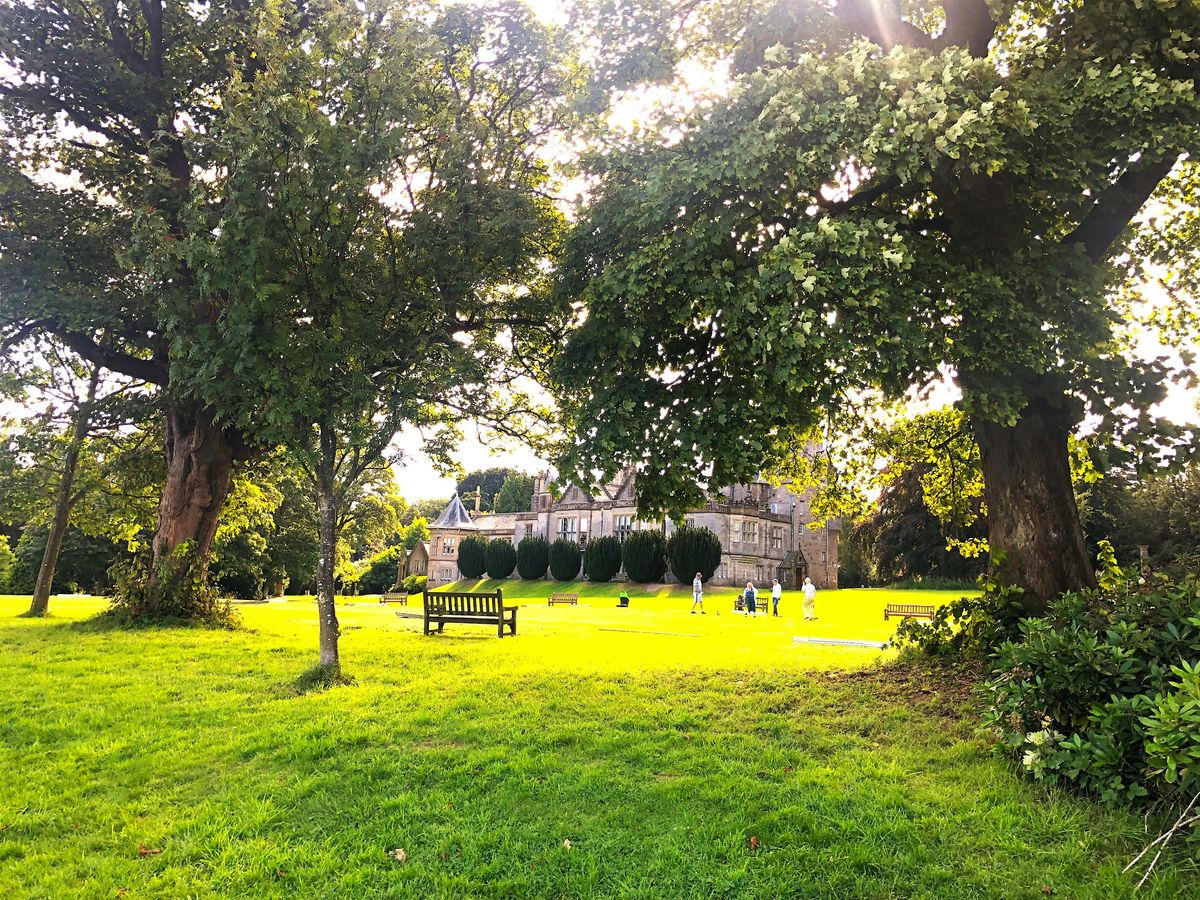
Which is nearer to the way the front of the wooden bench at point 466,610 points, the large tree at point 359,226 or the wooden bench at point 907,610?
the wooden bench

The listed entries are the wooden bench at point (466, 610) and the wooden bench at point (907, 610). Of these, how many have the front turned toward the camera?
1

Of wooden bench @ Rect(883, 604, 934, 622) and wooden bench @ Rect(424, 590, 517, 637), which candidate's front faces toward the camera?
wooden bench @ Rect(883, 604, 934, 622)

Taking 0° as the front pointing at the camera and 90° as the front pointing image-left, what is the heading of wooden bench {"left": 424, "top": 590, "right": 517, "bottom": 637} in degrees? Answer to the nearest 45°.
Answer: approximately 225°

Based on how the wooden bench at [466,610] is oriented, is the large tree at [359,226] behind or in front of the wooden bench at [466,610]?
behind

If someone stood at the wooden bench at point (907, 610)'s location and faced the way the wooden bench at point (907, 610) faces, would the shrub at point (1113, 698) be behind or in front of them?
in front

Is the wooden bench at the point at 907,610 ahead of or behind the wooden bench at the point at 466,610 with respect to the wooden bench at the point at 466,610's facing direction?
ahead

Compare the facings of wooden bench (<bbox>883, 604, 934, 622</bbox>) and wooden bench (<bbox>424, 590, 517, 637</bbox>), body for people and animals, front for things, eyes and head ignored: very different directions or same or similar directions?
very different directions

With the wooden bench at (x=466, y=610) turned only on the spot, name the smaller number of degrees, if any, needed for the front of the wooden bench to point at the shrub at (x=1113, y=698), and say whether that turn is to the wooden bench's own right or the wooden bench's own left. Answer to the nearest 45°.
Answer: approximately 135° to the wooden bench's own right

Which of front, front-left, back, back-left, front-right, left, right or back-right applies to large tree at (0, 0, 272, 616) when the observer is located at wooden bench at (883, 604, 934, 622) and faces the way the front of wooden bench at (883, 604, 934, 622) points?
front-right

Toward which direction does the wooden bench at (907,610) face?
toward the camera

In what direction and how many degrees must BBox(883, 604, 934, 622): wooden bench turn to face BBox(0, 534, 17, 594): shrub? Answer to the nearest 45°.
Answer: approximately 90° to its right
